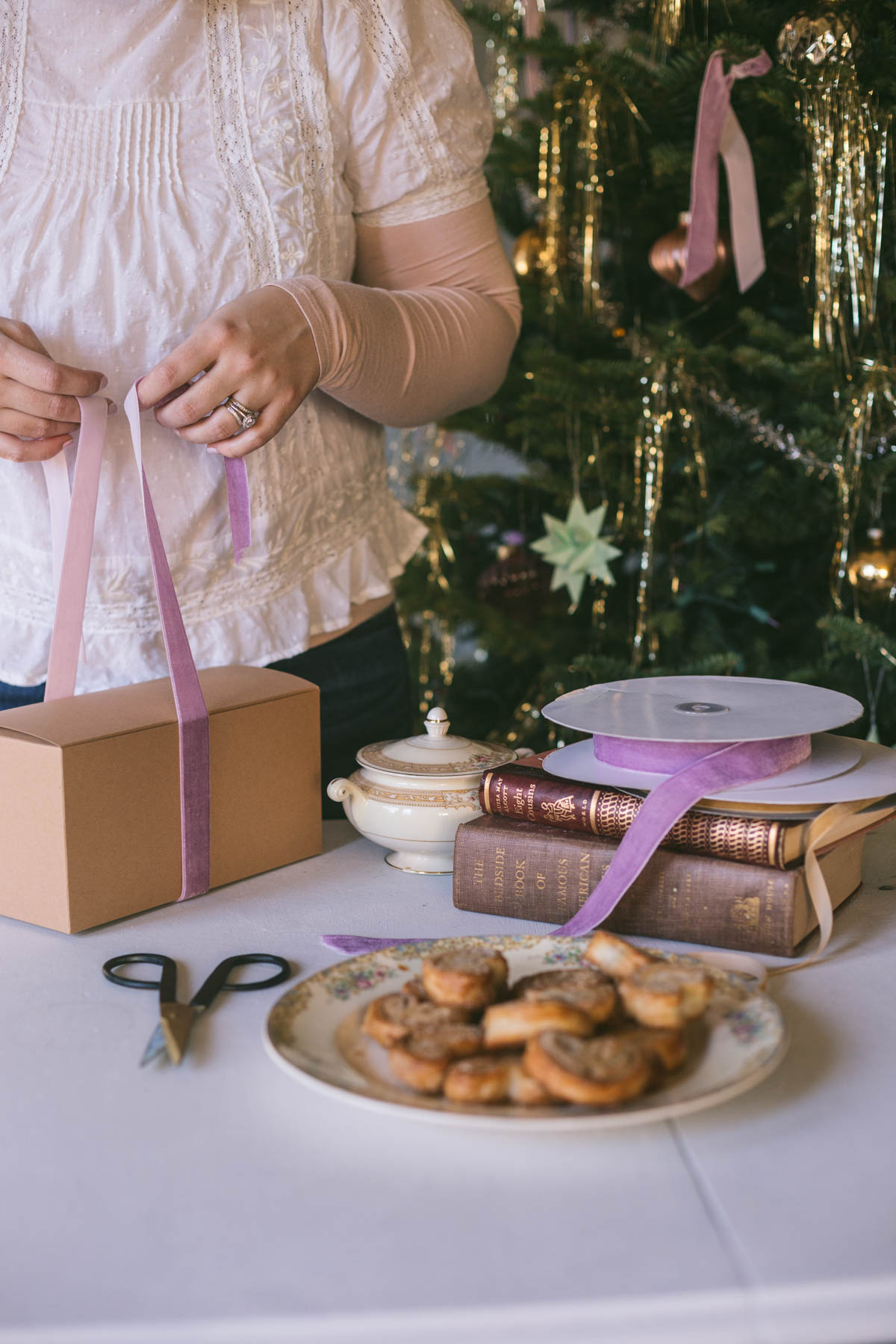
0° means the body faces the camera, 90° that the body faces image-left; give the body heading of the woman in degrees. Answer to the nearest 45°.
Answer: approximately 0°

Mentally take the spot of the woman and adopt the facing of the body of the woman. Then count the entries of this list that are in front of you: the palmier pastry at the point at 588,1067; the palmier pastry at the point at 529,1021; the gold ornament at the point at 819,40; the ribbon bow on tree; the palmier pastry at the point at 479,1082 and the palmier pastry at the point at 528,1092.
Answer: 4

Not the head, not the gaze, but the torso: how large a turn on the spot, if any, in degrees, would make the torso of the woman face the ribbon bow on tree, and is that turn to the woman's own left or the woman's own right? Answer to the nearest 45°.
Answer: approximately 135° to the woman's own left

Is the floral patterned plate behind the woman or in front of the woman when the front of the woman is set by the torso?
in front

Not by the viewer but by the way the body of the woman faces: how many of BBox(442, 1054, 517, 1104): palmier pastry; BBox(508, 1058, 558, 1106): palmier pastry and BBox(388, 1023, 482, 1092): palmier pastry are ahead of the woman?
3

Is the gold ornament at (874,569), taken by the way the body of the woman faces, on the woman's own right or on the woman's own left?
on the woman's own left

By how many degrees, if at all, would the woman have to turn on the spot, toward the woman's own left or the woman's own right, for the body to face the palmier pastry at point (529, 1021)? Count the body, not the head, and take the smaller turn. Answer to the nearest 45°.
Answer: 0° — they already face it

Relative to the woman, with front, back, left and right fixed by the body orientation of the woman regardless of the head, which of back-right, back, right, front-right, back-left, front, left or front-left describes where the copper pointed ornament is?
back-left

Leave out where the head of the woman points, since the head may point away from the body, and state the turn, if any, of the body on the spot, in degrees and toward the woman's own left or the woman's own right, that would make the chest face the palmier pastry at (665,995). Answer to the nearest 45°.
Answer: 0° — they already face it

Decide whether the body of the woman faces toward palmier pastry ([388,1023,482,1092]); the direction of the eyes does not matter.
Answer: yes

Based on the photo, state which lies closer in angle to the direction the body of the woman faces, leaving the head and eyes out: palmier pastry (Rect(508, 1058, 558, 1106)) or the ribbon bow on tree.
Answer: the palmier pastry
